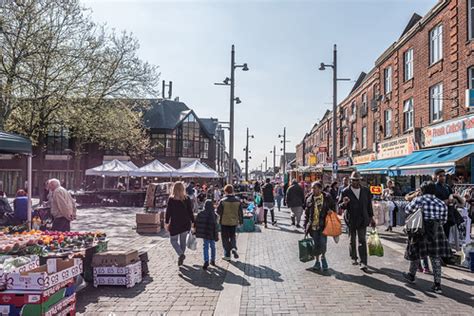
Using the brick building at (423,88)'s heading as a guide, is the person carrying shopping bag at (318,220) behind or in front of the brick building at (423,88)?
in front

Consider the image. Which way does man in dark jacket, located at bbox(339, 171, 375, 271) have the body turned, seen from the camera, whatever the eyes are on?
toward the camera

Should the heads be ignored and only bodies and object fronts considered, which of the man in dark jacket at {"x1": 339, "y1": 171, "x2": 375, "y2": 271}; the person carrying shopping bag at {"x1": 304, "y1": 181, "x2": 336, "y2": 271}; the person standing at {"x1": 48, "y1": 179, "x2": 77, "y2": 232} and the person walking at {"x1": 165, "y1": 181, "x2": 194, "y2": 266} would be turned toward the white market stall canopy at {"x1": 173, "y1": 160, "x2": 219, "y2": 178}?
the person walking at {"x1": 165, "y1": 181, "x2": 194, "y2": 266}

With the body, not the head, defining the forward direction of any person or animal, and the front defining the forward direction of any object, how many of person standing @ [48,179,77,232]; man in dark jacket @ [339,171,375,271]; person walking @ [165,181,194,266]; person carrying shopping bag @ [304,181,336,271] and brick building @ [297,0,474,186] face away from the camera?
1

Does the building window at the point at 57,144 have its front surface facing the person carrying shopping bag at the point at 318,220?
yes

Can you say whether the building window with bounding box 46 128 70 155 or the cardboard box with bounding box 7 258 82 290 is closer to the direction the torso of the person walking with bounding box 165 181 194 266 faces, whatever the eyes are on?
the building window

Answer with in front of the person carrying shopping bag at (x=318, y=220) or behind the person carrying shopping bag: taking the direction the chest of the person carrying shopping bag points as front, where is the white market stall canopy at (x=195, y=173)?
behind

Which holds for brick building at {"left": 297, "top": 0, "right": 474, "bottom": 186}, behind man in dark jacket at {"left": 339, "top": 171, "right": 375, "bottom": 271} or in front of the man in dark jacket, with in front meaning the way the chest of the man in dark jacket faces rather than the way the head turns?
behind

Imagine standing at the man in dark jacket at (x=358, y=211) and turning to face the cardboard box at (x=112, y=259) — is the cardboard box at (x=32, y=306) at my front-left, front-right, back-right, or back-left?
front-left

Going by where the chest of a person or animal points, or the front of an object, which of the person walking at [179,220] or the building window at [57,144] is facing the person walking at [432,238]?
the building window

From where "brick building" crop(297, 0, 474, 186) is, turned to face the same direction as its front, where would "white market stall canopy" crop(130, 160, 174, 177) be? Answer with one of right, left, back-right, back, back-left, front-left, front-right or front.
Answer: front-right

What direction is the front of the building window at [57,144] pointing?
toward the camera
